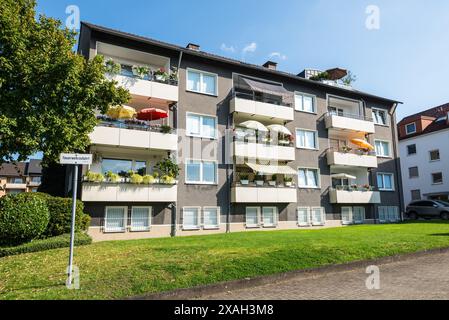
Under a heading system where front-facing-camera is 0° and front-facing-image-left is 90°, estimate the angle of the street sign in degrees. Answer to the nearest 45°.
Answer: approximately 0°

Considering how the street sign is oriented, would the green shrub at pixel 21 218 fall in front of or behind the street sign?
behind

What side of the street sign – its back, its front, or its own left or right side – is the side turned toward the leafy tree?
back

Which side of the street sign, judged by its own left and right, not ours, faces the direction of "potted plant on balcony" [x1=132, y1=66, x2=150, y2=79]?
back

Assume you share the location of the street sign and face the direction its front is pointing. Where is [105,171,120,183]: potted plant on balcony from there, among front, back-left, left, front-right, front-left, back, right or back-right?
back

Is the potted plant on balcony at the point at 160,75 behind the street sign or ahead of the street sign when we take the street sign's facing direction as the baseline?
behind

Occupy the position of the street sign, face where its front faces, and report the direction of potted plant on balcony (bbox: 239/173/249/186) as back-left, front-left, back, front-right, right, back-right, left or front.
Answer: back-left

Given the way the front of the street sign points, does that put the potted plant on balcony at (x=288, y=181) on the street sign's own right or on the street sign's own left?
on the street sign's own left

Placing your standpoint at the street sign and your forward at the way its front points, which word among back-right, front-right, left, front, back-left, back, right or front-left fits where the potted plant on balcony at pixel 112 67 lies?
back

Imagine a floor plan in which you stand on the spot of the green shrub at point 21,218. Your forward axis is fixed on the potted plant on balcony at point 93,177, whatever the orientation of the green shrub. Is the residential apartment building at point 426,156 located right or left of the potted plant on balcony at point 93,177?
right

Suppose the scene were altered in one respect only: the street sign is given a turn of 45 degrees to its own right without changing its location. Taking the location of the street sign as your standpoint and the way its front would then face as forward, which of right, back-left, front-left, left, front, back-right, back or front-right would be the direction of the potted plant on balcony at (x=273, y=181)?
back

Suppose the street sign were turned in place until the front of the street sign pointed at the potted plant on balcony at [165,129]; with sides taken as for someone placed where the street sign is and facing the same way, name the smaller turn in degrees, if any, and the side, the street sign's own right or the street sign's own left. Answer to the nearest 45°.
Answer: approximately 135° to the street sign's own left

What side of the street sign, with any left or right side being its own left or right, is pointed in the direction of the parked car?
left

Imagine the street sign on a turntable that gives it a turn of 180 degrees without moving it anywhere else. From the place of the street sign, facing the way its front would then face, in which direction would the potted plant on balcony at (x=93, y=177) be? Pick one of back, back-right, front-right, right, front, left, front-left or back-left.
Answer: front
